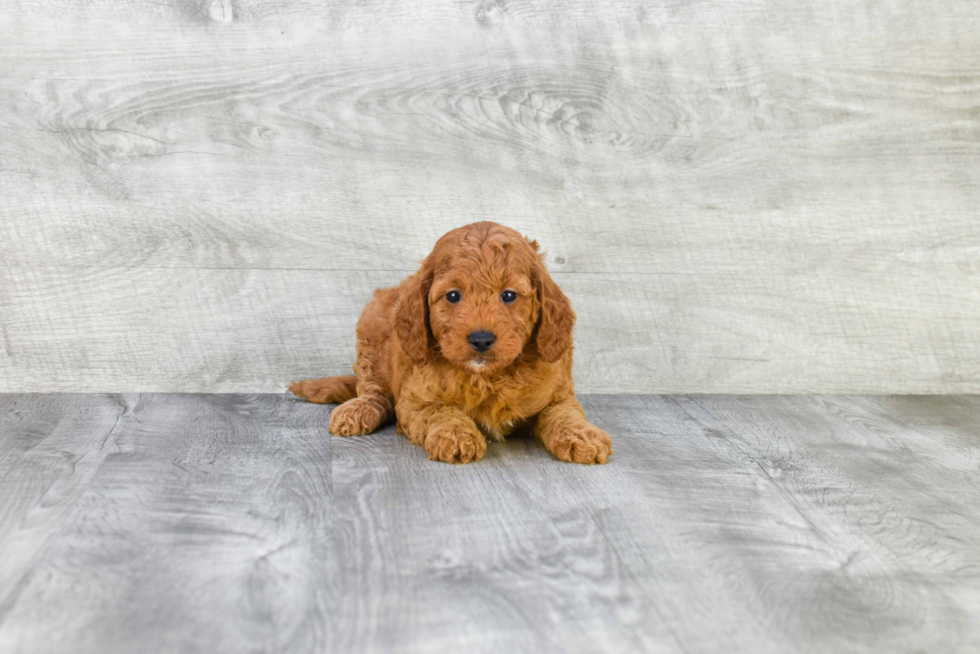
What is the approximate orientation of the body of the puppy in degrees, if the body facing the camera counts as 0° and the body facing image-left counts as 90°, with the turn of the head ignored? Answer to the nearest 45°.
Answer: approximately 315°
